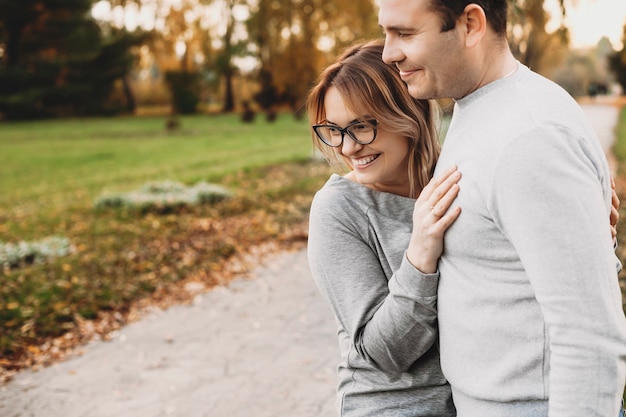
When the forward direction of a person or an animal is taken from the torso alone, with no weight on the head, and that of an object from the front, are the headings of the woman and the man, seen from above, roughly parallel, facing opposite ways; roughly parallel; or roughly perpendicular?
roughly perpendicular

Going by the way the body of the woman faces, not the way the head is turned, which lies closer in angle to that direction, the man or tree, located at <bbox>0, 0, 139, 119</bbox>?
the man

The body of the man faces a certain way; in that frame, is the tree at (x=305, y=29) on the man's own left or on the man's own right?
on the man's own right

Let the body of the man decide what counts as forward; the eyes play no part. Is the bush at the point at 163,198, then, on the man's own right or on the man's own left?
on the man's own right

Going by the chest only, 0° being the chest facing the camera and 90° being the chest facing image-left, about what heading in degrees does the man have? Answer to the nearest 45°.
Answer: approximately 45°

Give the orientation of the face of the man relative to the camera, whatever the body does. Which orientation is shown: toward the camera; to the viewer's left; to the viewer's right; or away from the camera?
to the viewer's left

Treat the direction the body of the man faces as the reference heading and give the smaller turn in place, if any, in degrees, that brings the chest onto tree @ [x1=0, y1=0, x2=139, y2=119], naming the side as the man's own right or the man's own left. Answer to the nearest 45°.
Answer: approximately 90° to the man's own right

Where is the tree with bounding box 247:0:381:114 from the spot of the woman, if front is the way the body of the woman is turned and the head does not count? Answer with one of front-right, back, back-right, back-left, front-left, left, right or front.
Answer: back-left

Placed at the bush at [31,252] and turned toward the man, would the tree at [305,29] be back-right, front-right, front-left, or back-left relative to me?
back-left

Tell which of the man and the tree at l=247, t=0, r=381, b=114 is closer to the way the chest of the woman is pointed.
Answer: the man

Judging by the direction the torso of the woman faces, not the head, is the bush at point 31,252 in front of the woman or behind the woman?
behind

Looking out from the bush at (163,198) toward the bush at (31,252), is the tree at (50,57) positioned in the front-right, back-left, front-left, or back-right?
back-right

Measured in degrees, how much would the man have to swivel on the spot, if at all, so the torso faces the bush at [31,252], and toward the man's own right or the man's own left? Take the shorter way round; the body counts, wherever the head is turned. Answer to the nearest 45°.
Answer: approximately 90° to the man's own right

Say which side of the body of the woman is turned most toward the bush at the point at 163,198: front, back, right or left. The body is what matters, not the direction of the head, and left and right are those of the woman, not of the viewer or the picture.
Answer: back
